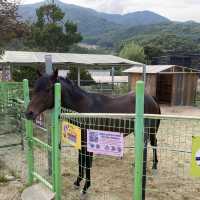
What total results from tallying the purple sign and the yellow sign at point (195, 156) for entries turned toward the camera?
2

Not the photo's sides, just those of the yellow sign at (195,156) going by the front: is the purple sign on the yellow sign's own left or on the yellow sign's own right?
on the yellow sign's own right

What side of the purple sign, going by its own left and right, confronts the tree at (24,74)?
back

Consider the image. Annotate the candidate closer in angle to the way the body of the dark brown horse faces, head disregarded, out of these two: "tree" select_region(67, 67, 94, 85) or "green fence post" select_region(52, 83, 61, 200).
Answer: the green fence post

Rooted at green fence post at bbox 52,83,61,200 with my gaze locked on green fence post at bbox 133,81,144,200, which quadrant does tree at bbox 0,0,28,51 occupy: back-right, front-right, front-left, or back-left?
back-left

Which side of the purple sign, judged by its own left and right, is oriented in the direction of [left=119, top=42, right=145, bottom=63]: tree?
back

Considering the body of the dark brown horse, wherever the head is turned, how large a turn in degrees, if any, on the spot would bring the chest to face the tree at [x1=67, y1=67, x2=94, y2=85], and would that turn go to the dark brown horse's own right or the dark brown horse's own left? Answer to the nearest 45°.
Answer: approximately 135° to the dark brown horse's own right

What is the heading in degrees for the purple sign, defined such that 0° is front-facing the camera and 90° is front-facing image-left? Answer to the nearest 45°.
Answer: approximately 0°

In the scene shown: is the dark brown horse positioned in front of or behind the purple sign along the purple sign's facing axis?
behind

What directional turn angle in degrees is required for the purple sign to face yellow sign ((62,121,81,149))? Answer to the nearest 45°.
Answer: approximately 135° to its right

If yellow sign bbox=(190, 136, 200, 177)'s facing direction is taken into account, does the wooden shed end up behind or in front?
behind

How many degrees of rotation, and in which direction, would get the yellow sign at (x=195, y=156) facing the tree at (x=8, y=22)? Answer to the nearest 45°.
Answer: approximately 135° to its right
